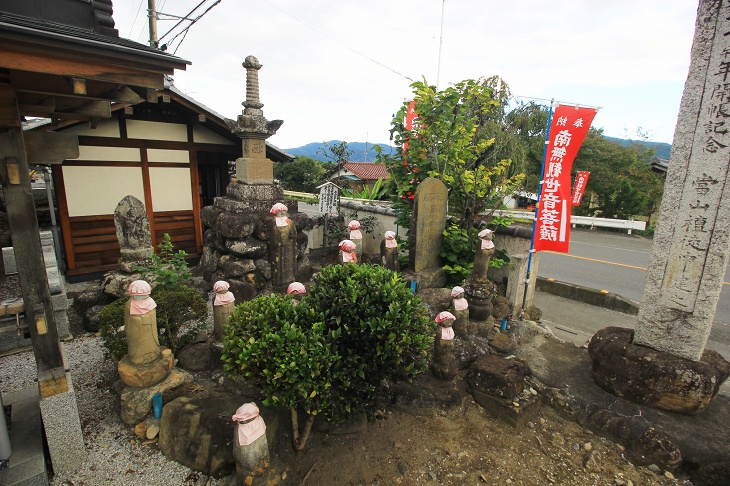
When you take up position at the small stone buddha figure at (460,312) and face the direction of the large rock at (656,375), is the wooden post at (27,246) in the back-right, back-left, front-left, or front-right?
back-right

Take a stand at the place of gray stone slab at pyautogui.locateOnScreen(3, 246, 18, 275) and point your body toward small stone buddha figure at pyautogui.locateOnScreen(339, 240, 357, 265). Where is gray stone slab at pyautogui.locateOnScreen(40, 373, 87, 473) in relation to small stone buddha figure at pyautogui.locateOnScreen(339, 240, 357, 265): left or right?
right

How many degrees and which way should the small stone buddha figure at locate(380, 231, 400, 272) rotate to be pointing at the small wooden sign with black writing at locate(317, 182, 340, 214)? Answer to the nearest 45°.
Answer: approximately 135° to its right

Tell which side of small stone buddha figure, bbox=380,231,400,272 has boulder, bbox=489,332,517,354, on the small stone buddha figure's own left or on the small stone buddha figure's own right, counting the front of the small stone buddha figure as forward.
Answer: on the small stone buddha figure's own left

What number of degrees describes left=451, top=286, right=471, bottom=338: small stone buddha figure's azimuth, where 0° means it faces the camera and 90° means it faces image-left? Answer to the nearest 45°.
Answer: approximately 45°

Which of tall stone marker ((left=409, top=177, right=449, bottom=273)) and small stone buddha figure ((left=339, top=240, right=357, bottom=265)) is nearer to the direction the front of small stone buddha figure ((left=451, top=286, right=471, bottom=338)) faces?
the small stone buddha figure

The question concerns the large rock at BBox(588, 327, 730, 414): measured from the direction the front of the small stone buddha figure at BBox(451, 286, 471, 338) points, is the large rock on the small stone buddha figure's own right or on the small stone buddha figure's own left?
on the small stone buddha figure's own left

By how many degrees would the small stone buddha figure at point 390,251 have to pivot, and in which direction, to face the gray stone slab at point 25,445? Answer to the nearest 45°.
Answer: approximately 45° to its right

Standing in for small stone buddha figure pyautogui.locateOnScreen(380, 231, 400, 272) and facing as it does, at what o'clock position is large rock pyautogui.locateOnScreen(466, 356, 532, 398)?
The large rock is roughly at 11 o'clock from the small stone buddha figure.

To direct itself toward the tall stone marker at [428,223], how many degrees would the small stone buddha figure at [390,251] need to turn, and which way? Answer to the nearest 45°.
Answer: approximately 90° to its left

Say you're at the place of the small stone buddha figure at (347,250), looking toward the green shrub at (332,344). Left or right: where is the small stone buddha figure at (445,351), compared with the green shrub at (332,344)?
left

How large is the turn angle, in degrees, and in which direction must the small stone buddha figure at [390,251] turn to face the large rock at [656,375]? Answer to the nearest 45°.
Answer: approximately 45° to its left
